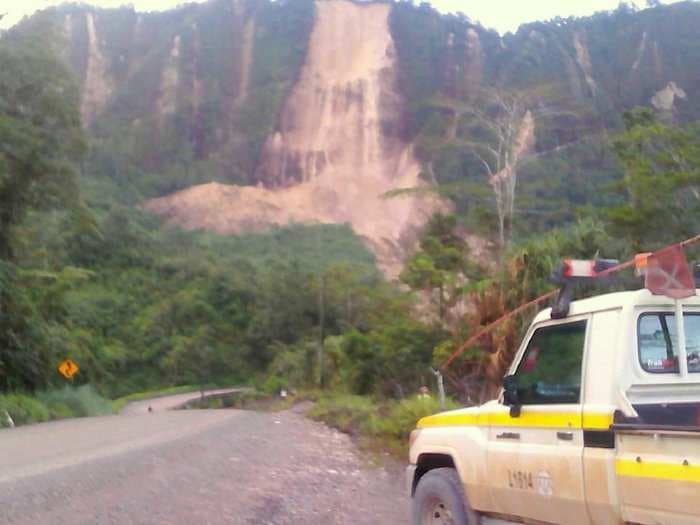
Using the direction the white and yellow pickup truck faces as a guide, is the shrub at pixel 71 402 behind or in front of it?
in front

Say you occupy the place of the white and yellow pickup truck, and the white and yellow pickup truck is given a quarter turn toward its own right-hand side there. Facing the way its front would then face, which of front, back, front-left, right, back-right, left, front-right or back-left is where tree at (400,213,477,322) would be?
front-left

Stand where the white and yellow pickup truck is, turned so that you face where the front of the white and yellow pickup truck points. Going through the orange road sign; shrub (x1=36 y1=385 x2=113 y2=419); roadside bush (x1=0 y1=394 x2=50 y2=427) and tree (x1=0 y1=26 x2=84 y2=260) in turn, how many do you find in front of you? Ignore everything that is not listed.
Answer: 4

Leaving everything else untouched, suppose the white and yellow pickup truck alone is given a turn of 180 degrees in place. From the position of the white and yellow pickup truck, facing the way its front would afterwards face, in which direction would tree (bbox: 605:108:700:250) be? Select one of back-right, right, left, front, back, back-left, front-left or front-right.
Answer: back-left

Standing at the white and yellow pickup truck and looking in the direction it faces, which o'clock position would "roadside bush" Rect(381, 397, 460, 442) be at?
The roadside bush is roughly at 1 o'clock from the white and yellow pickup truck.

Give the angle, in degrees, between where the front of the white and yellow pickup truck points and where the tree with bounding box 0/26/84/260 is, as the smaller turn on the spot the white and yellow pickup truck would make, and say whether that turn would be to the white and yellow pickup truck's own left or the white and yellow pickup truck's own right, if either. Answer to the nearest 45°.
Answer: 0° — it already faces it

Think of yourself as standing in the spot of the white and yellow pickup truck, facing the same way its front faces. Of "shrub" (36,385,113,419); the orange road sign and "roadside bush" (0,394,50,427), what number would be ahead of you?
3

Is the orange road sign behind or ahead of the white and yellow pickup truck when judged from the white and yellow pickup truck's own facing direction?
ahead

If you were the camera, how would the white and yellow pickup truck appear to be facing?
facing away from the viewer and to the left of the viewer

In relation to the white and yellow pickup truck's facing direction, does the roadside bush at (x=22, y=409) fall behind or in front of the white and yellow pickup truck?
in front
